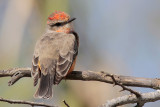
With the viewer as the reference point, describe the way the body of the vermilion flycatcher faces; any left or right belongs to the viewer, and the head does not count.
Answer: facing away from the viewer and to the right of the viewer

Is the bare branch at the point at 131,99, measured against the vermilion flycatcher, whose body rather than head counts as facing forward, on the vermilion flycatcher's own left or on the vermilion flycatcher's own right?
on the vermilion flycatcher's own right
